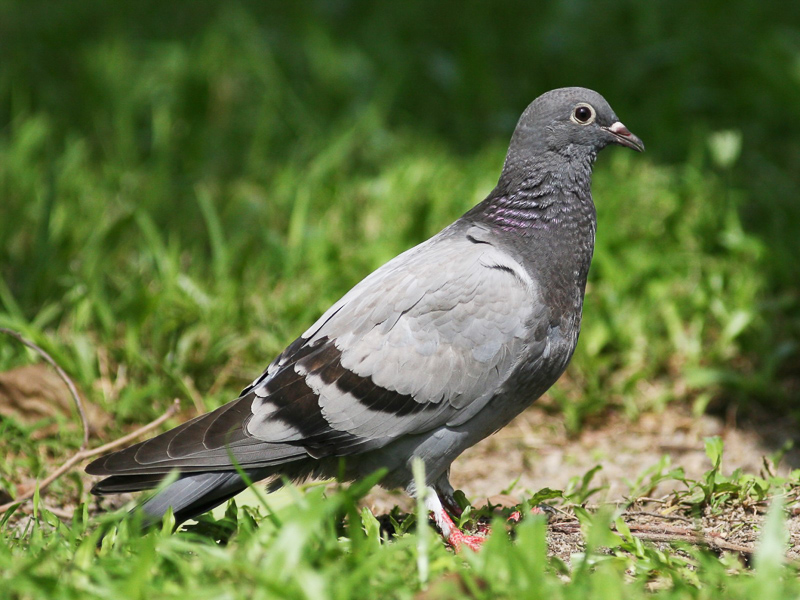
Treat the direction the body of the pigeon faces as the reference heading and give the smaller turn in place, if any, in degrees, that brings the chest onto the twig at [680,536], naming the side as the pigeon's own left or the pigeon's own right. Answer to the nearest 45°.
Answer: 0° — it already faces it

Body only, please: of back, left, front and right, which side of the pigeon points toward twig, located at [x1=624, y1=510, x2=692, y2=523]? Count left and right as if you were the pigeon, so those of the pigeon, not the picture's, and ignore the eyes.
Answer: front

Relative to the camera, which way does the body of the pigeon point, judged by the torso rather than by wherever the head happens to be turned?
to the viewer's right
